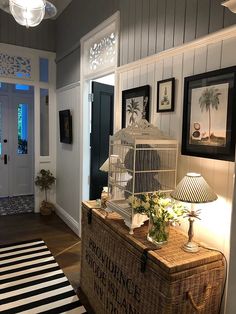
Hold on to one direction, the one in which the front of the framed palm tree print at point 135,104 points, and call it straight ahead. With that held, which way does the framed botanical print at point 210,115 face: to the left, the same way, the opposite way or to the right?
the same way

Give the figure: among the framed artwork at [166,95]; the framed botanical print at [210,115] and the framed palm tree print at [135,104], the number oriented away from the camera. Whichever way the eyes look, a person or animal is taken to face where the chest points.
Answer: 0

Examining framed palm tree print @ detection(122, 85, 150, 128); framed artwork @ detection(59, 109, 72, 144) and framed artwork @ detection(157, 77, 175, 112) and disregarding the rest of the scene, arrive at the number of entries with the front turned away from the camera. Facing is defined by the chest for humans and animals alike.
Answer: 0

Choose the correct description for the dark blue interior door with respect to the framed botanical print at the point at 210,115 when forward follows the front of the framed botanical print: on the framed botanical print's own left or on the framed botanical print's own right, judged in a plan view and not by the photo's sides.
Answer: on the framed botanical print's own right

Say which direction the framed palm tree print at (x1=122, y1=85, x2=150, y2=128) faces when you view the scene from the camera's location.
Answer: facing the viewer and to the left of the viewer

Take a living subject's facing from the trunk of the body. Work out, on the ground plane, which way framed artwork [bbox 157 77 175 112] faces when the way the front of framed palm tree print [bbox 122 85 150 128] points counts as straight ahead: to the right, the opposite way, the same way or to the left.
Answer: the same way

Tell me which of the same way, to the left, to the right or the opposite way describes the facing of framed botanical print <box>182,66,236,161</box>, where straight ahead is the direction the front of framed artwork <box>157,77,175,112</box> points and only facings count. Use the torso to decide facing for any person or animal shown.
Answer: the same way

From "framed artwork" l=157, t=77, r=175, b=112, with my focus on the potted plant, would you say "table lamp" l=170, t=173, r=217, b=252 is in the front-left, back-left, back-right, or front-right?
back-left

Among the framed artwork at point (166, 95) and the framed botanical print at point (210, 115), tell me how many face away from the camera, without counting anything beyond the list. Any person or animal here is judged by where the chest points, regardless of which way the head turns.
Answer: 0
